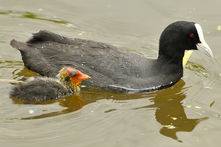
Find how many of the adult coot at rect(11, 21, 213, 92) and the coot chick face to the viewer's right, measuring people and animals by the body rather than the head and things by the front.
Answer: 2

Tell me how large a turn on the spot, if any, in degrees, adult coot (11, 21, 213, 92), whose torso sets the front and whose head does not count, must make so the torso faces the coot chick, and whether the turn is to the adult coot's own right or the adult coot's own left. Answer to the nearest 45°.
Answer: approximately 135° to the adult coot's own right

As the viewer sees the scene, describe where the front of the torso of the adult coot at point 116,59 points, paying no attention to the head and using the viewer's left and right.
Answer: facing to the right of the viewer

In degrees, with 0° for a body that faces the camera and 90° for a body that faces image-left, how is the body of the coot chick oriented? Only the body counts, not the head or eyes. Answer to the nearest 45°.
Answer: approximately 270°
